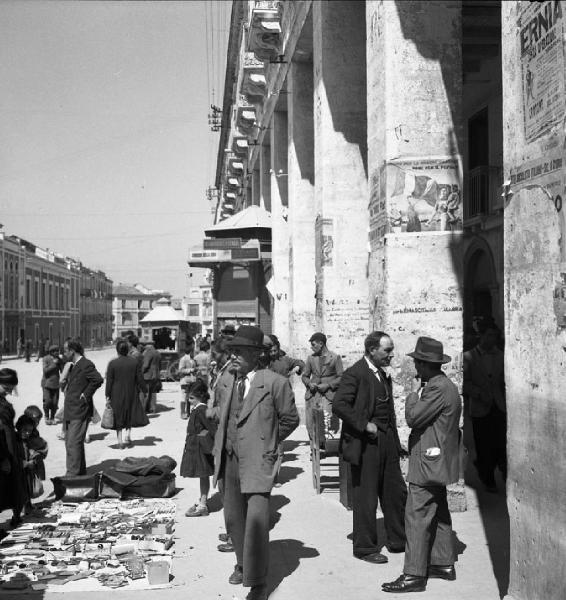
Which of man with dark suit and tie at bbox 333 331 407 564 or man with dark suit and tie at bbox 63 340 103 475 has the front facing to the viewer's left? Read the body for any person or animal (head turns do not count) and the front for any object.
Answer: man with dark suit and tie at bbox 63 340 103 475

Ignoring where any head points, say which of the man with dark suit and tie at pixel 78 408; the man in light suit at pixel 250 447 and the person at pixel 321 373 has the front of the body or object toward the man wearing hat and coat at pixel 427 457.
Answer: the person

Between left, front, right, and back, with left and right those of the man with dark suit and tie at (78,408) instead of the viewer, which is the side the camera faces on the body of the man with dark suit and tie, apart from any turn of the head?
left

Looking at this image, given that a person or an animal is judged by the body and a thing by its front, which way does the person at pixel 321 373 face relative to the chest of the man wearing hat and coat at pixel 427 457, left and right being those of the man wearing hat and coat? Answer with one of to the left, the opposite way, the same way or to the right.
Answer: to the left

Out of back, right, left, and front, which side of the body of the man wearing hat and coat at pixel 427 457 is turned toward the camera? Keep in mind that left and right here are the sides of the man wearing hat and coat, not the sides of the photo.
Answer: left

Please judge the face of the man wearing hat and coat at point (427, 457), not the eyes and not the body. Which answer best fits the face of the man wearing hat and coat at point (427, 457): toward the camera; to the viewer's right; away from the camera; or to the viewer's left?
to the viewer's left

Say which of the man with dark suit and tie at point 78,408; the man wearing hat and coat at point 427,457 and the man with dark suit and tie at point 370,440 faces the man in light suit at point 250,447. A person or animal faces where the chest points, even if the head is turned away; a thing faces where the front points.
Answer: the man wearing hat and coat

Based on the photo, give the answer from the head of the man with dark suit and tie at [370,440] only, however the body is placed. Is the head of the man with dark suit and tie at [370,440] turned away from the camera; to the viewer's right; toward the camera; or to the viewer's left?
to the viewer's right

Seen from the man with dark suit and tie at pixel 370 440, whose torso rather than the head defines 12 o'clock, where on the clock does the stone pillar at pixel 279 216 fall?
The stone pillar is roughly at 7 o'clock from the man with dark suit and tie.

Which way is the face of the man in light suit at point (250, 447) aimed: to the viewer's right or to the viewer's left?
to the viewer's left

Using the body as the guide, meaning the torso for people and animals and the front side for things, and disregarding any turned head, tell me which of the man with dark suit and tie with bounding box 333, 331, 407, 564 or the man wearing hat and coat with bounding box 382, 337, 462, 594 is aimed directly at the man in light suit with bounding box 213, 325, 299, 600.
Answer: the man wearing hat and coat

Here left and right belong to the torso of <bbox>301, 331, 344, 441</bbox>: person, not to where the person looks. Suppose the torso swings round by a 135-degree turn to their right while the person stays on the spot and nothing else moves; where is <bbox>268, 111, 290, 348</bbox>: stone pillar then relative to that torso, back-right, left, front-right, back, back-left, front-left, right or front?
front-right

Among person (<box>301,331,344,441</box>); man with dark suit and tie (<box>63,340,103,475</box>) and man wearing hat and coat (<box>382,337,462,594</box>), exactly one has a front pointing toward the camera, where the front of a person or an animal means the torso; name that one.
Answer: the person

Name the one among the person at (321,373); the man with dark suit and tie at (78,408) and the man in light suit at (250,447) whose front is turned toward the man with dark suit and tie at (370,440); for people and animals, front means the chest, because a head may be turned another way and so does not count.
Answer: the person

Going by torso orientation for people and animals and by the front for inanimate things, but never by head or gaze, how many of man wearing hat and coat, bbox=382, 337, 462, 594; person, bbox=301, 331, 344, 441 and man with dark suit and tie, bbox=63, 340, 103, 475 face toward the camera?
1
